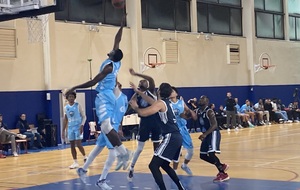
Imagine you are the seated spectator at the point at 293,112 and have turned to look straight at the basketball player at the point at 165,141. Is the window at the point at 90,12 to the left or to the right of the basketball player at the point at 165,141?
right

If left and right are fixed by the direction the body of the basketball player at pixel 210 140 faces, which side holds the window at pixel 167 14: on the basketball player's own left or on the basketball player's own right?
on the basketball player's own right

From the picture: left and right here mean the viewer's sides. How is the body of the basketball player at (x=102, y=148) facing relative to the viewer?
facing to the right of the viewer

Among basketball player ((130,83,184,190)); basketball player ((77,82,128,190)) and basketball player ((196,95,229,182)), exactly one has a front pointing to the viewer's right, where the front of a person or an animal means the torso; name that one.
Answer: basketball player ((77,82,128,190))

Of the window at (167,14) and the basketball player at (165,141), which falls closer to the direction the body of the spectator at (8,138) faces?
the basketball player

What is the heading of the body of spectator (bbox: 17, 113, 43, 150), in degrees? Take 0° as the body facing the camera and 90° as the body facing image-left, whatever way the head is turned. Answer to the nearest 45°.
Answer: approximately 315°

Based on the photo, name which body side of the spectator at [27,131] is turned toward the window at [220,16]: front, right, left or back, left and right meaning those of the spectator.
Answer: left

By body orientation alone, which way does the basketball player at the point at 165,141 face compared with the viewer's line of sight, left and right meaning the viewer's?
facing away from the viewer and to the left of the viewer

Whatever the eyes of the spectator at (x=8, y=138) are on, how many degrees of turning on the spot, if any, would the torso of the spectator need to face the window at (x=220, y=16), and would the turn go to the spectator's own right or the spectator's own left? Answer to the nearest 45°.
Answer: approximately 90° to the spectator's own left
